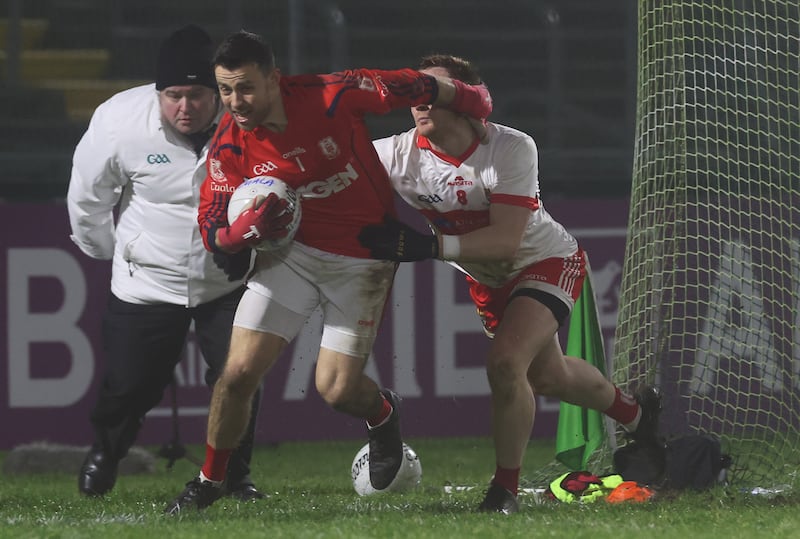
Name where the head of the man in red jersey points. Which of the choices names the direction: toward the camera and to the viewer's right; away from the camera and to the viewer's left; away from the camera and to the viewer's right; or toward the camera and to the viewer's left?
toward the camera and to the viewer's left

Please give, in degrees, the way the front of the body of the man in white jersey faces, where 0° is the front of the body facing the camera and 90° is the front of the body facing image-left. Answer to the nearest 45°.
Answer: approximately 45°

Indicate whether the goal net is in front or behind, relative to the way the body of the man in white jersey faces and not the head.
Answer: behind

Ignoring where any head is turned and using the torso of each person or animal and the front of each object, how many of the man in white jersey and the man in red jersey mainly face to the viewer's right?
0

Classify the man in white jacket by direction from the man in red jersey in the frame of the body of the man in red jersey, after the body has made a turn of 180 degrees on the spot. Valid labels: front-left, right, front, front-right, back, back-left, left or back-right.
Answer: left

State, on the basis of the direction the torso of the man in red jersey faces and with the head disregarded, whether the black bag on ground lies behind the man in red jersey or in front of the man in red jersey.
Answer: behind

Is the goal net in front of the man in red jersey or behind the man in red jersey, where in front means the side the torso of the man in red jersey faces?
behind
